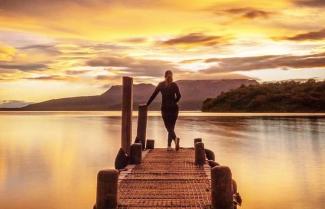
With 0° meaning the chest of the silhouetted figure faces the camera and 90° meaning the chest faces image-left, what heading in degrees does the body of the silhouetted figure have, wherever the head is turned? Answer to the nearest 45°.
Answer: approximately 180°
